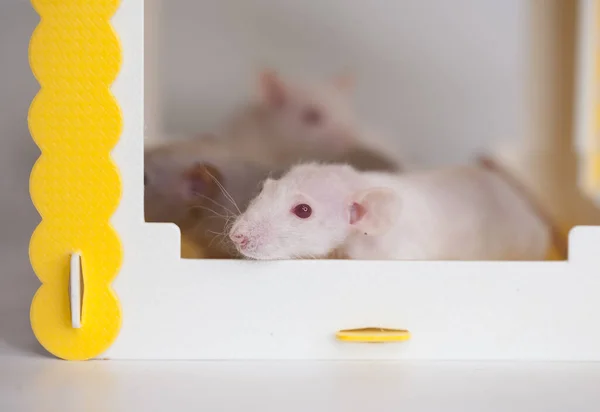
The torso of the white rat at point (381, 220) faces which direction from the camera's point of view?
to the viewer's left
